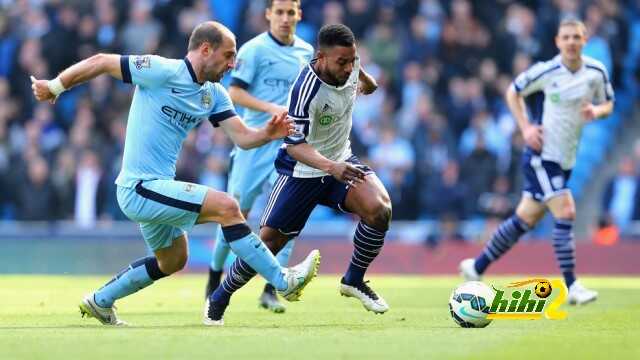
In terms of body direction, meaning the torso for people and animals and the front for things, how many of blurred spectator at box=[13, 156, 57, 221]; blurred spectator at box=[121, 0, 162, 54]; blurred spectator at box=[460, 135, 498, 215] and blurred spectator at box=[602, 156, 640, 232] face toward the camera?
4

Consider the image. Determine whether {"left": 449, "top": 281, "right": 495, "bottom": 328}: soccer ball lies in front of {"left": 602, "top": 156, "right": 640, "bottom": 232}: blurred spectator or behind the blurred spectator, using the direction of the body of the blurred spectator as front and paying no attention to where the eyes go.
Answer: in front

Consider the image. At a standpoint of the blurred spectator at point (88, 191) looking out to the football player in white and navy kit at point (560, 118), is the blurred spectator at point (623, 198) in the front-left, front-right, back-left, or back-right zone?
front-left

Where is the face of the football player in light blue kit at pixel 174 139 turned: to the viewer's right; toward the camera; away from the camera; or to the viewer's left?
to the viewer's right

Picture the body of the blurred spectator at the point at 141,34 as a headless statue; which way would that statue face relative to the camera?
toward the camera

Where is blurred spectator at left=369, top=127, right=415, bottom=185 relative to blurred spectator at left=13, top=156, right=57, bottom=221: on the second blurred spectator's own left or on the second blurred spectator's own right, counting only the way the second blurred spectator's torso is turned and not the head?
on the second blurred spectator's own left

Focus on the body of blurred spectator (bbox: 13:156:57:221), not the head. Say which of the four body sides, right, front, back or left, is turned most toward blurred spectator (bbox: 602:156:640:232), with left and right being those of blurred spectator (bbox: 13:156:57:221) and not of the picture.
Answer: left

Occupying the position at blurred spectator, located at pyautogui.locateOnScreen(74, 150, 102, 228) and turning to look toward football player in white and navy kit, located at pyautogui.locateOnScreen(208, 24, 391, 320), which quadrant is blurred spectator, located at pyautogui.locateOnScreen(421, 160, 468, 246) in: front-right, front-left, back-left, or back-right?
front-left

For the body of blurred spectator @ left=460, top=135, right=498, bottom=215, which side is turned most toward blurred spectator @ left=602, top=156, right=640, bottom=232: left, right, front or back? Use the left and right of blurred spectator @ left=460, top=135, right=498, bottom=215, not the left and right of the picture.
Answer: left
